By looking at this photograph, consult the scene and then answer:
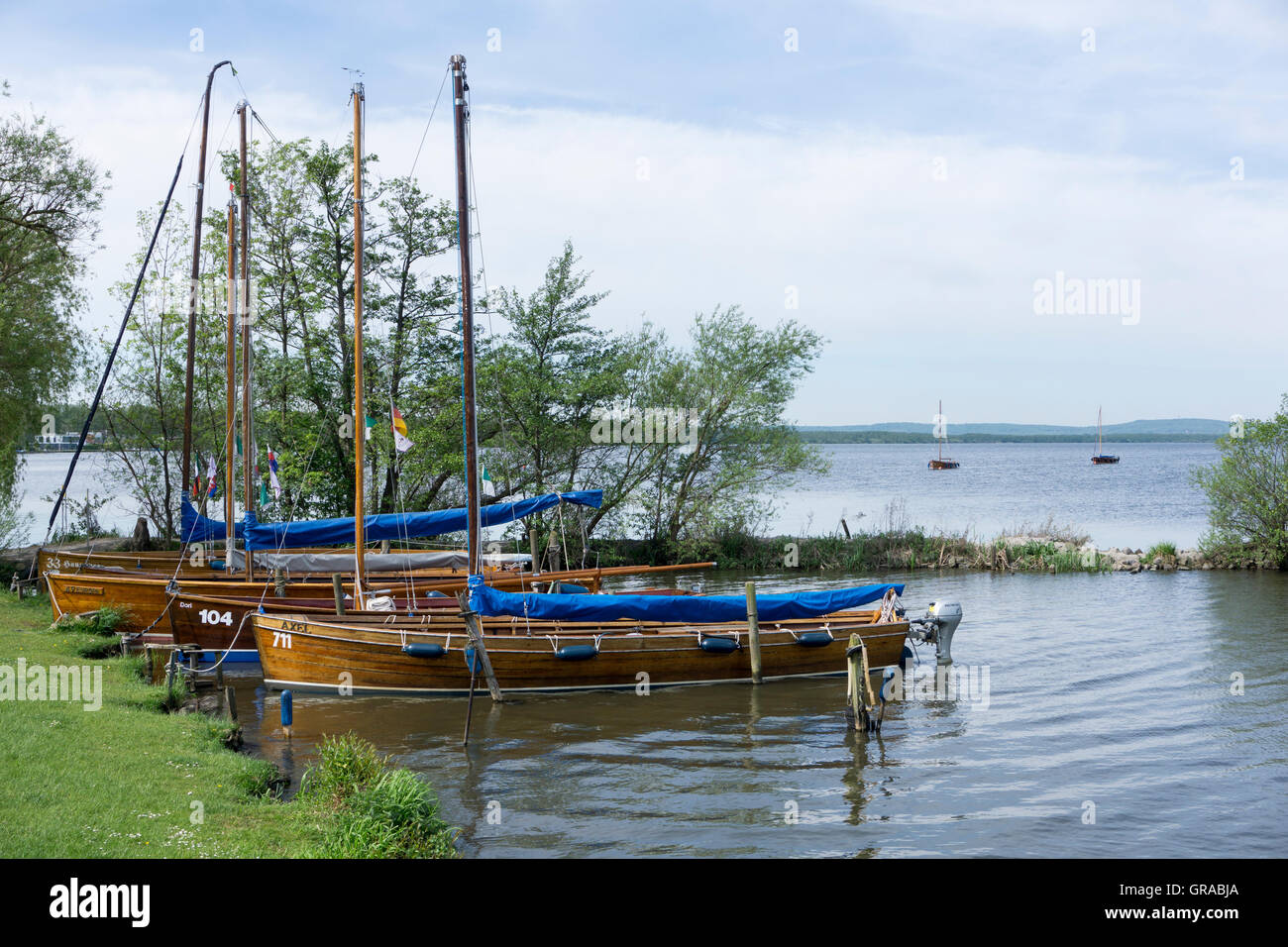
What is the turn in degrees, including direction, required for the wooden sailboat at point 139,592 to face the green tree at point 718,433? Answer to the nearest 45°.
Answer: approximately 135° to its right

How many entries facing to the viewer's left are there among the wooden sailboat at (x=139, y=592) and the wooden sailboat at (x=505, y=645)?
2

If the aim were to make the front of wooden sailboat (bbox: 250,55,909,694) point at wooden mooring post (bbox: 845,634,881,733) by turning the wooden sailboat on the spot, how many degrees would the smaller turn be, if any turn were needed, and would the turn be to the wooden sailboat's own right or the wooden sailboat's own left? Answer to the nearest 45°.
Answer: approximately 135° to the wooden sailboat's own left

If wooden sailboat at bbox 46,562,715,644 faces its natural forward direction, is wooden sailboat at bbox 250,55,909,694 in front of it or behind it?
behind

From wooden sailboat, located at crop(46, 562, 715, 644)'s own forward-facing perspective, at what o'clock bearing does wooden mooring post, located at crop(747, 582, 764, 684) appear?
The wooden mooring post is roughly at 7 o'clock from the wooden sailboat.

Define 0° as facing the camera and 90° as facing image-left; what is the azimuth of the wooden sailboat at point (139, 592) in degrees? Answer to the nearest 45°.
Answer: approximately 90°

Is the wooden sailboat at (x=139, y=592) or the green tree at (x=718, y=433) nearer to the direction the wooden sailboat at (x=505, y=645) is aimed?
the wooden sailboat

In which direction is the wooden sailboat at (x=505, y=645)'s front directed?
to the viewer's left

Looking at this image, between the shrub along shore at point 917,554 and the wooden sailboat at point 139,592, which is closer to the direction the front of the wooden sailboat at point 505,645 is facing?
the wooden sailboat

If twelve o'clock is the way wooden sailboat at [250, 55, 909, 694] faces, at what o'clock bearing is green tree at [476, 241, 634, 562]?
The green tree is roughly at 3 o'clock from the wooden sailboat.

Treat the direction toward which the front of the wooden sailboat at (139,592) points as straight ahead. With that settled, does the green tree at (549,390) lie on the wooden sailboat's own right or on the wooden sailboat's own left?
on the wooden sailboat's own right
